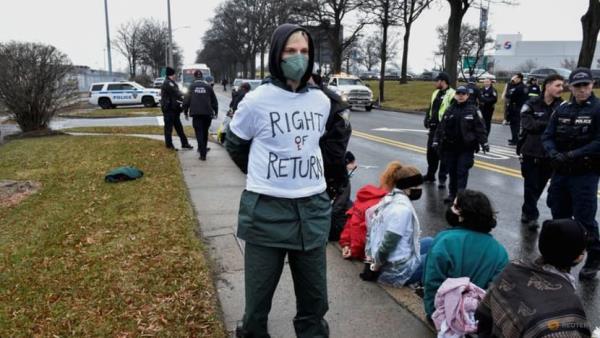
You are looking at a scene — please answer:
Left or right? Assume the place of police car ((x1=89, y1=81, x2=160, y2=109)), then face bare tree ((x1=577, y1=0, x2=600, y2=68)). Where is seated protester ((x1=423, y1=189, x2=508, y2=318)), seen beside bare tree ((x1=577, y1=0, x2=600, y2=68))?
right

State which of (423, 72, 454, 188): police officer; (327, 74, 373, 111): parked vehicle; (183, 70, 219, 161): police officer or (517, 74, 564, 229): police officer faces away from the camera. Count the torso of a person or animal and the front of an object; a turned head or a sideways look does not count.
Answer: (183, 70, 219, 161): police officer

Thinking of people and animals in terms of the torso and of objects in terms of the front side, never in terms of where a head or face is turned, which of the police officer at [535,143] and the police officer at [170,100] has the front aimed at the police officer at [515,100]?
the police officer at [170,100]

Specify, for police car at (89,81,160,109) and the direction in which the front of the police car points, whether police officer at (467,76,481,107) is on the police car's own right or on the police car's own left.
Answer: on the police car's own right

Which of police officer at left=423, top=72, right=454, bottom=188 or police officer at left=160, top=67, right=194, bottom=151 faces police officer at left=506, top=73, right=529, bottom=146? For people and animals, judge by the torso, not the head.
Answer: police officer at left=160, top=67, right=194, bottom=151

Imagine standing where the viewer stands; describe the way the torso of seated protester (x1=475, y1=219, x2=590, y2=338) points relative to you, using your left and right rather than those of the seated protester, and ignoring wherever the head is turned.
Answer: facing away from the viewer and to the right of the viewer
